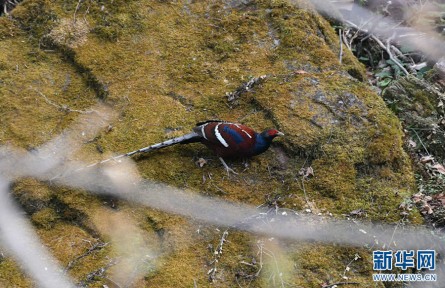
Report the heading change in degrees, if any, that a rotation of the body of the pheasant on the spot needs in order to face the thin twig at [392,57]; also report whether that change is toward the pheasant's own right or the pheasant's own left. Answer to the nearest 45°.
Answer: approximately 45° to the pheasant's own left

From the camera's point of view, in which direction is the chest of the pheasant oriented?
to the viewer's right
